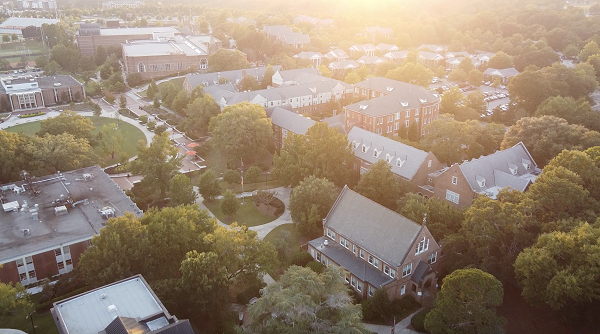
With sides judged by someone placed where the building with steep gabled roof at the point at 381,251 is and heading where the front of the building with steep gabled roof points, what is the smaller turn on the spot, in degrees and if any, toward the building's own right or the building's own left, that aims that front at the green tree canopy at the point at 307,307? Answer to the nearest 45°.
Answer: approximately 45° to the building's own right

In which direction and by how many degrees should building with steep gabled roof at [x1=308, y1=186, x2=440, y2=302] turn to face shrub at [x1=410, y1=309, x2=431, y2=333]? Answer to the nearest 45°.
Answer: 0° — it already faces it

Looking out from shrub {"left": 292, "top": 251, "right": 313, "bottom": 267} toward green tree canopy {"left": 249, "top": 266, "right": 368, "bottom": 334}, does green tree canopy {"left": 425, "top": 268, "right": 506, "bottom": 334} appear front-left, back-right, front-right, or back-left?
front-left

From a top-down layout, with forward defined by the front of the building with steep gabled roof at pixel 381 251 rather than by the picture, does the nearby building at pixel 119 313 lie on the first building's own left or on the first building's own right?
on the first building's own right

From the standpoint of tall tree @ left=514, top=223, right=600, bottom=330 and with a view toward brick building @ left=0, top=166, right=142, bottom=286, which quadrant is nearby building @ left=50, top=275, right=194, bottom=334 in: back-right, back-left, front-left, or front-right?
front-left

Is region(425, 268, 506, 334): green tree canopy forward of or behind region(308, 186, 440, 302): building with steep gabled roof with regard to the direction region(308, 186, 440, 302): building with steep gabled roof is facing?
forward
